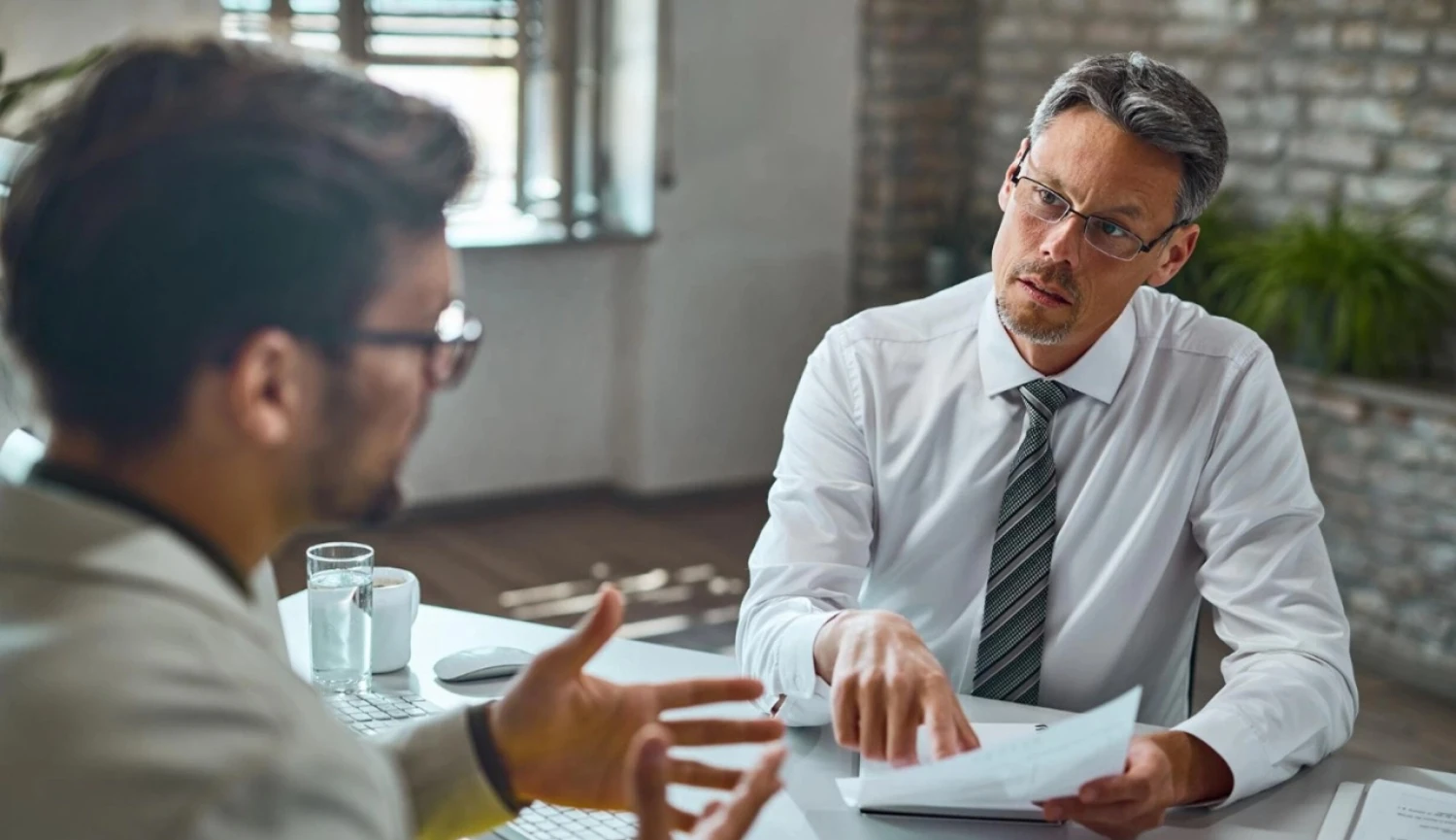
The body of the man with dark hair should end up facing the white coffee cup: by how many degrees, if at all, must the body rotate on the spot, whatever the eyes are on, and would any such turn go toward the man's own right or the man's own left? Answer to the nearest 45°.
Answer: approximately 45° to the man's own left

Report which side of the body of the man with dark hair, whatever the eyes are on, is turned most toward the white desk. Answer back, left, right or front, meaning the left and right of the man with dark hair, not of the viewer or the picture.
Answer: front

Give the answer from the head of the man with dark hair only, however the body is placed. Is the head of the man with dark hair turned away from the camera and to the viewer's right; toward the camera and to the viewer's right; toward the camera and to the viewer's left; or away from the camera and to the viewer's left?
away from the camera and to the viewer's right

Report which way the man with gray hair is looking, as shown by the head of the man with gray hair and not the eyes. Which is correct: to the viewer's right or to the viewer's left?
to the viewer's left

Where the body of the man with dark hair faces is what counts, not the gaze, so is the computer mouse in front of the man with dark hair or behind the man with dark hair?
in front

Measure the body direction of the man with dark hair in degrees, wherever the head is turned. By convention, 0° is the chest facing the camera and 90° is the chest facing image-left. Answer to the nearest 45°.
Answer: approximately 225°

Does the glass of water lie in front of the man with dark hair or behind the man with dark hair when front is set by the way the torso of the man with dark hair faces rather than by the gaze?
in front

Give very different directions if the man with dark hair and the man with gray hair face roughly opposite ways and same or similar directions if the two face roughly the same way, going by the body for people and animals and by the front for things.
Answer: very different directions

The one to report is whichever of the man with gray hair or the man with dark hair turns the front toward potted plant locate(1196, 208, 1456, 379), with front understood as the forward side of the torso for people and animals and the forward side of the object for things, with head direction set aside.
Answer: the man with dark hair

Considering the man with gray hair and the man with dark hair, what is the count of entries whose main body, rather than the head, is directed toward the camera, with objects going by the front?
1

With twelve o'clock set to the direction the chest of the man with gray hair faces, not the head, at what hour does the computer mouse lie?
The computer mouse is roughly at 2 o'clock from the man with gray hair.

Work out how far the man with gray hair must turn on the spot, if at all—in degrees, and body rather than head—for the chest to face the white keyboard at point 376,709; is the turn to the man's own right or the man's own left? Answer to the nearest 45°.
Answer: approximately 45° to the man's own right
